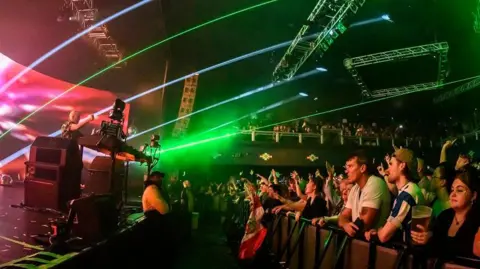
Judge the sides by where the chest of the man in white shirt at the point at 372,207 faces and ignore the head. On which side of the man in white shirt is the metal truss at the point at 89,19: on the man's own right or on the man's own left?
on the man's own right

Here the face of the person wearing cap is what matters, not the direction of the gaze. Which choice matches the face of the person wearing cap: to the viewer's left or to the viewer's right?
to the viewer's left

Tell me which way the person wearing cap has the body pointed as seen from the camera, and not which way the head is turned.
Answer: to the viewer's left

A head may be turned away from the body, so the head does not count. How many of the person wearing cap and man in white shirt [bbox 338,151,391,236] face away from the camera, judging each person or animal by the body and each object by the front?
0

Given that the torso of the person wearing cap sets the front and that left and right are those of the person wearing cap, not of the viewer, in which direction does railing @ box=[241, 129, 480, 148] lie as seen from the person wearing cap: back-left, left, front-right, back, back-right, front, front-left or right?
right

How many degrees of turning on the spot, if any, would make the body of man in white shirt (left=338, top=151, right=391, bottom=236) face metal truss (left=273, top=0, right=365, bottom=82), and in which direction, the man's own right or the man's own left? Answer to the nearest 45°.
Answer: approximately 135° to the man's own right

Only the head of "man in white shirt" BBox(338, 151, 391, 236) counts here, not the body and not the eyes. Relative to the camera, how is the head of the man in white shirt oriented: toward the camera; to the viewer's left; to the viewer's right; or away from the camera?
to the viewer's left

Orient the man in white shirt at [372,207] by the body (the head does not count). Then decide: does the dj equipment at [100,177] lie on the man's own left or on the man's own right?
on the man's own right
